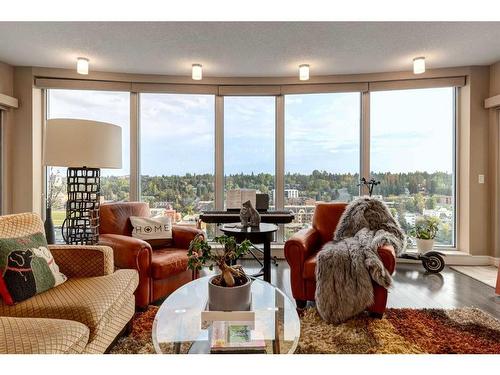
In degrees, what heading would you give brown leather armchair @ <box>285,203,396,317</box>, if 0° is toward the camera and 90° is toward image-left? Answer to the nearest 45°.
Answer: approximately 45°

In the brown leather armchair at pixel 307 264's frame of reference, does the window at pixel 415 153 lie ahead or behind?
behind

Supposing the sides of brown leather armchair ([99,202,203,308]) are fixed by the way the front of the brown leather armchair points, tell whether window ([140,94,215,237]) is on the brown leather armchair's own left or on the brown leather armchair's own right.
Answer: on the brown leather armchair's own left

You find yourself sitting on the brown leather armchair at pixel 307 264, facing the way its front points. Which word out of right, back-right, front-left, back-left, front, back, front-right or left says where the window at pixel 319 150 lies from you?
back-right

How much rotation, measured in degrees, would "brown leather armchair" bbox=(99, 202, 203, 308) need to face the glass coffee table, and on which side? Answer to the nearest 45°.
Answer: approximately 45° to its right
